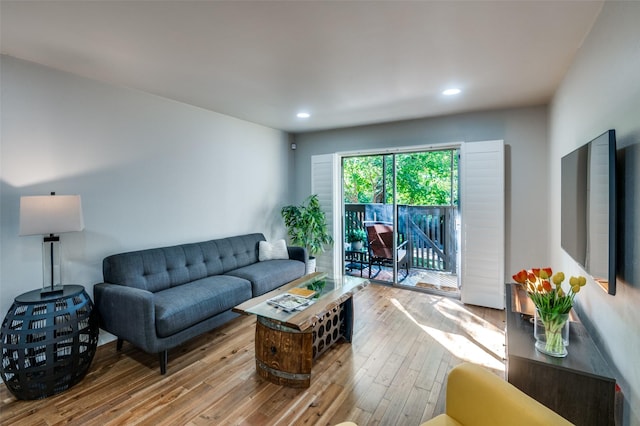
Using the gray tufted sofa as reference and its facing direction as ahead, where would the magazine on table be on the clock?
The magazine on table is roughly at 12 o'clock from the gray tufted sofa.

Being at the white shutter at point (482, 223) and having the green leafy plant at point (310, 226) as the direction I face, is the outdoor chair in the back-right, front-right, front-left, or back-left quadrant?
front-right

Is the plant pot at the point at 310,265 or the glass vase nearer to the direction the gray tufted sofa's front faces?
the glass vase

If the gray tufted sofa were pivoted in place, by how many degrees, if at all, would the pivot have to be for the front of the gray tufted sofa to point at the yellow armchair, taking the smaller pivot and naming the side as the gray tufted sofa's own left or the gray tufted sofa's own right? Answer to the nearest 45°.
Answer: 0° — it already faces it

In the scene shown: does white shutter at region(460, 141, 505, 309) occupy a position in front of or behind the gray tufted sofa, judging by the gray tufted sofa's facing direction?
in front

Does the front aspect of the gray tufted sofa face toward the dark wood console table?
yes

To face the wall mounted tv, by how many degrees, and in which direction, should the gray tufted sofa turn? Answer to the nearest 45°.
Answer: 0° — it already faces it

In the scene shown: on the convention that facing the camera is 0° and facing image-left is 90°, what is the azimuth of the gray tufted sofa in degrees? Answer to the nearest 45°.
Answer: approximately 315°

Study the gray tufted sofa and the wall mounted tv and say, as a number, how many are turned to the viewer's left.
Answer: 1

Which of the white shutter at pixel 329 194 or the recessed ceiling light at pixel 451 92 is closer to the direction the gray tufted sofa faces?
the recessed ceiling light

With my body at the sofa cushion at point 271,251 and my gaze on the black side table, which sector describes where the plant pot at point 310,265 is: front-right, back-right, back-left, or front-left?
back-left

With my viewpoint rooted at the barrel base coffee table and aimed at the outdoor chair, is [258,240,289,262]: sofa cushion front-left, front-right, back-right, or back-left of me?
front-left

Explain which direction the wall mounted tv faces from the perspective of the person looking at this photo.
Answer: facing to the left of the viewer
